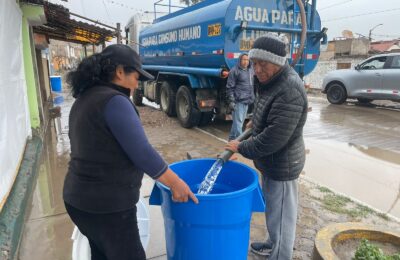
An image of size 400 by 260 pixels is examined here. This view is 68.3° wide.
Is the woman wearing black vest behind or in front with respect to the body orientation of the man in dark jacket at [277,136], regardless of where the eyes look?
in front

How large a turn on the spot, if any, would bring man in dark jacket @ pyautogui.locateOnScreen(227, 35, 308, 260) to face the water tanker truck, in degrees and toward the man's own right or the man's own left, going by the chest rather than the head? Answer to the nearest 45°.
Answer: approximately 90° to the man's own right

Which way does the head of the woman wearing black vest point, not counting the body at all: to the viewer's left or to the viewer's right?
to the viewer's right

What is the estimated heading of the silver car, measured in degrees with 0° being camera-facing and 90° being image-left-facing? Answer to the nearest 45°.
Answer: approximately 90°

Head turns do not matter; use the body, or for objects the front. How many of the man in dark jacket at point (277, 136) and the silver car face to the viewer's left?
2

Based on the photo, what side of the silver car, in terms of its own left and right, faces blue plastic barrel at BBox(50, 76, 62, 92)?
front

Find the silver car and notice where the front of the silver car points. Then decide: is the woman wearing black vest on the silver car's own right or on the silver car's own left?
on the silver car's own left

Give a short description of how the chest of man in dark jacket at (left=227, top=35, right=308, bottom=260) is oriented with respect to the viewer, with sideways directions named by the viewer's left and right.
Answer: facing to the left of the viewer
